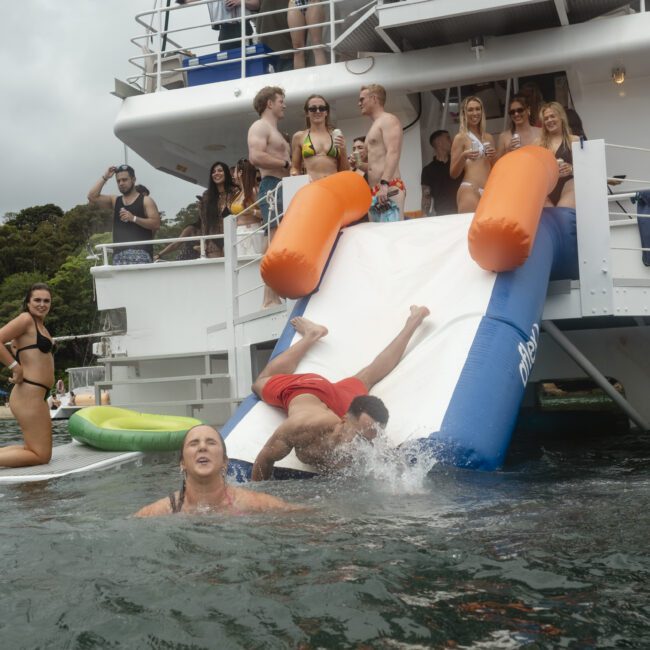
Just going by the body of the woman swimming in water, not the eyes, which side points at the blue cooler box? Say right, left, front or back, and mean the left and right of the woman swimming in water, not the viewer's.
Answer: back

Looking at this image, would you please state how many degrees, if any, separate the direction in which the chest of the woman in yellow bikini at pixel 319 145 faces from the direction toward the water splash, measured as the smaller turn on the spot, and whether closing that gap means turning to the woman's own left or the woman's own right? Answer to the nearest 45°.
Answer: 0° — they already face it

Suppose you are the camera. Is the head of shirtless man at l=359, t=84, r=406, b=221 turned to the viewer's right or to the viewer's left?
to the viewer's left

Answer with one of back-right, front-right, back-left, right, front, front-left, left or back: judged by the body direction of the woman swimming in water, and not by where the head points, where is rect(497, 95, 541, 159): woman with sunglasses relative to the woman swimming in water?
back-left

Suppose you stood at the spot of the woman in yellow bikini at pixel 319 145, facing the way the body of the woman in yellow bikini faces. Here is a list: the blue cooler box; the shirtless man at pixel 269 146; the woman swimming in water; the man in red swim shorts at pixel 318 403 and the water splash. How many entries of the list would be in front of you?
3

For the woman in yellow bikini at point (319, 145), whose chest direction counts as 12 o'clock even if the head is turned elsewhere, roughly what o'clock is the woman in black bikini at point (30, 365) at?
The woman in black bikini is roughly at 2 o'clock from the woman in yellow bikini.

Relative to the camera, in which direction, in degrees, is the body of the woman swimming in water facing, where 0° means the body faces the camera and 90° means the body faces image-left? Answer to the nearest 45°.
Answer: approximately 0°

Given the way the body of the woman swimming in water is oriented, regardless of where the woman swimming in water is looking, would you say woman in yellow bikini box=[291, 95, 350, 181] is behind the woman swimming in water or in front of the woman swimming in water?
behind

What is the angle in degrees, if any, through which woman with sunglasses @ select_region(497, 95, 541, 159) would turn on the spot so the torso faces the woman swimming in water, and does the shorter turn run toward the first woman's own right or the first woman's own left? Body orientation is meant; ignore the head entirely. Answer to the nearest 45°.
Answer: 0° — they already face them
